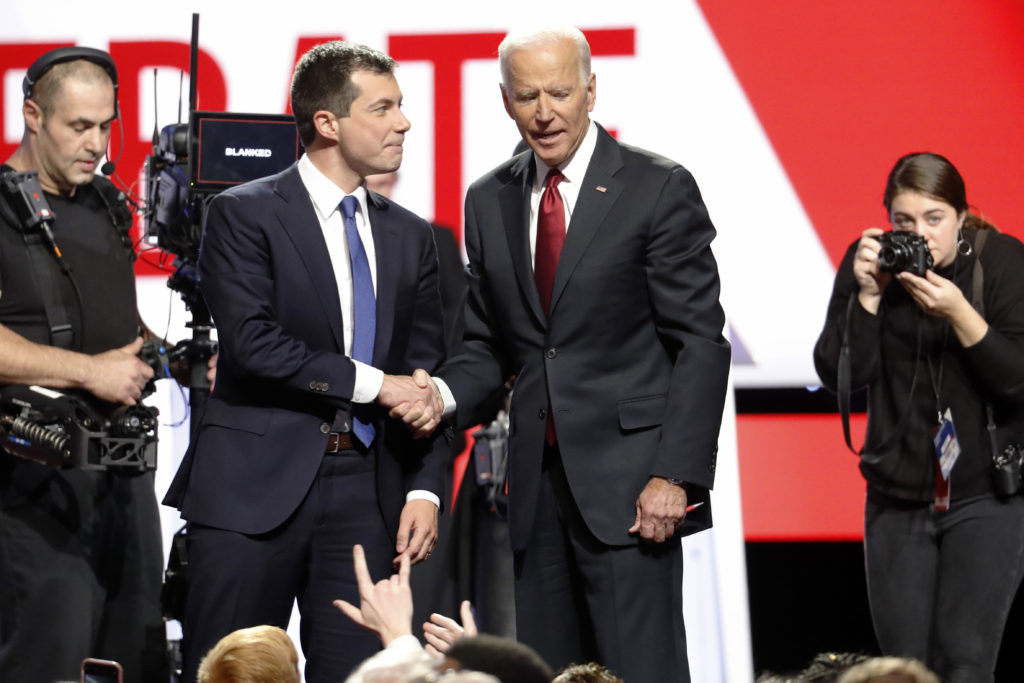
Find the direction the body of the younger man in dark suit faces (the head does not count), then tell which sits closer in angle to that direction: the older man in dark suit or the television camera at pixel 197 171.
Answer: the older man in dark suit

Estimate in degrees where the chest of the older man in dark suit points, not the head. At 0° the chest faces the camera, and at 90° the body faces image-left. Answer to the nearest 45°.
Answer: approximately 45°

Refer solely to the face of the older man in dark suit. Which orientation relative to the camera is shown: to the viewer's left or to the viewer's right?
to the viewer's left

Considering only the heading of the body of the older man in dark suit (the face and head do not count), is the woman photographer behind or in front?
behind

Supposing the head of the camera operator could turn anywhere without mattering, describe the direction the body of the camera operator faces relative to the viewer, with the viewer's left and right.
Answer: facing the viewer and to the right of the viewer

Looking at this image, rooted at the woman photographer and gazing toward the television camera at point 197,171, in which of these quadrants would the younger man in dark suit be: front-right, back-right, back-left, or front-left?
front-left

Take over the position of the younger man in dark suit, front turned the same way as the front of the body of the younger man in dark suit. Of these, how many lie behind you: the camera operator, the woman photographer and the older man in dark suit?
1

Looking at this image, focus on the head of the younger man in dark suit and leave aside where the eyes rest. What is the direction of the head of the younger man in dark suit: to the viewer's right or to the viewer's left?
to the viewer's right

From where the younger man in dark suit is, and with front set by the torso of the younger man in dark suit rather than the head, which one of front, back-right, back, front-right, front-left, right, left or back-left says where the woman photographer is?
front-left

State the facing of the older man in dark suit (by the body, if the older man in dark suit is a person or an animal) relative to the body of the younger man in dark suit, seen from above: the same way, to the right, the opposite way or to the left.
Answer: to the right
